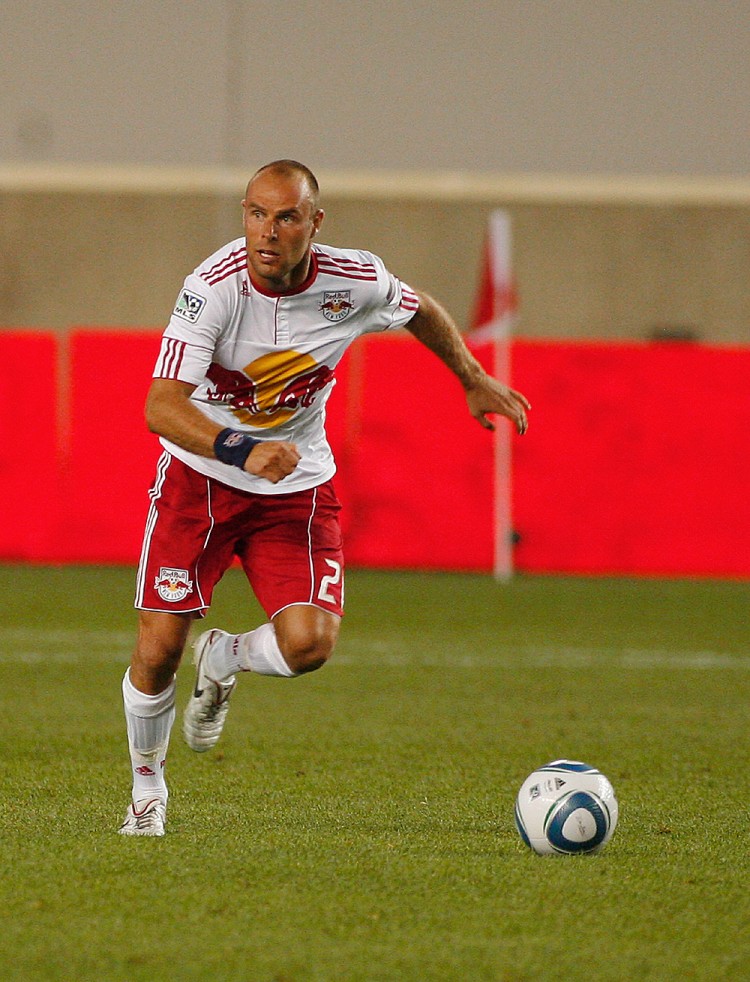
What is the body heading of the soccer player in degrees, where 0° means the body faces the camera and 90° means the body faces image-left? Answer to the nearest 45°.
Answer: approximately 0°

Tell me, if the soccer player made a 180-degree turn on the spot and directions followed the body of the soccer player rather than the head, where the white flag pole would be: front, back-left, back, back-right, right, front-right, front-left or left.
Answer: front

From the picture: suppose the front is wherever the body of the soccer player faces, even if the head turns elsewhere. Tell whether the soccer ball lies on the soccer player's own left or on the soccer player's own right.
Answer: on the soccer player's own left
